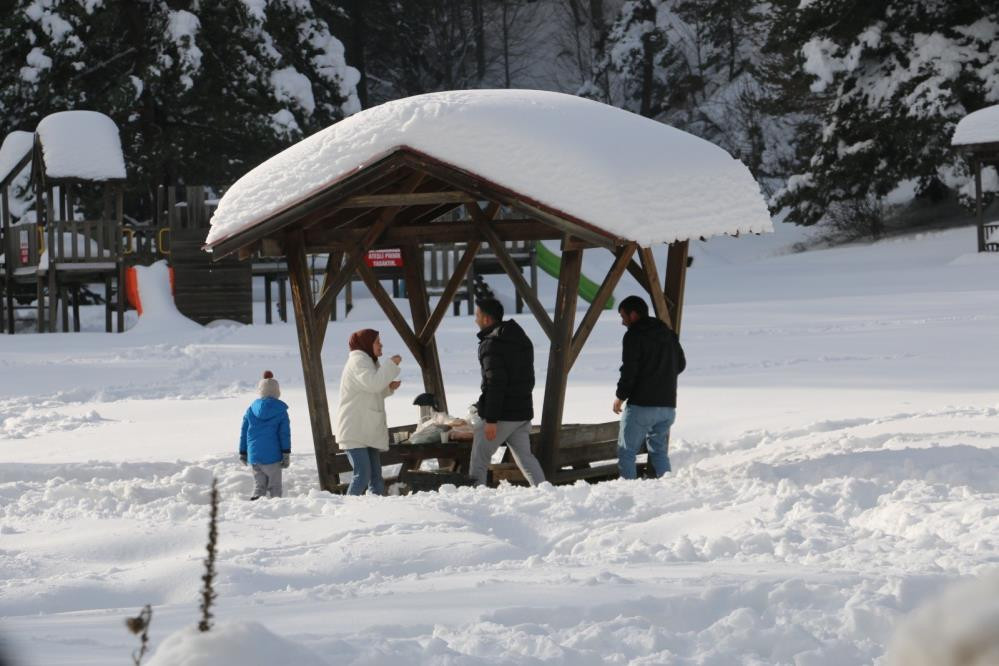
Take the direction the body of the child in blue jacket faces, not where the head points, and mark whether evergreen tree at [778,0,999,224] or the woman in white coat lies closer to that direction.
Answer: the evergreen tree

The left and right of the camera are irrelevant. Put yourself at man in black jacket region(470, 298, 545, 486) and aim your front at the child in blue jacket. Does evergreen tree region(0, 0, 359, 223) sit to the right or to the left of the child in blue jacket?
right

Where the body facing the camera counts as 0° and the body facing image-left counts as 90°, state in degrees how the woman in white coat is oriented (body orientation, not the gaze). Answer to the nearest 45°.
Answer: approximately 270°

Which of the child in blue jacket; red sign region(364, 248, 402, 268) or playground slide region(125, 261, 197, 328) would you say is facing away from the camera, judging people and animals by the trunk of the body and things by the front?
the child in blue jacket

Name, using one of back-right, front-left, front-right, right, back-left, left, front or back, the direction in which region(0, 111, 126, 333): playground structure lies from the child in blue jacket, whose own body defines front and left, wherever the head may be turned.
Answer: front

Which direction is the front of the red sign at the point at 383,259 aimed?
toward the camera

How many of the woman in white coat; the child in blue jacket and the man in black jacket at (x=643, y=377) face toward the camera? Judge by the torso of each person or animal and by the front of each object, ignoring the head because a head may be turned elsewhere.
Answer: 0

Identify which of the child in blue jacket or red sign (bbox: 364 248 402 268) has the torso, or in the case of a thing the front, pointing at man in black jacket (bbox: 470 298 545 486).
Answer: the red sign

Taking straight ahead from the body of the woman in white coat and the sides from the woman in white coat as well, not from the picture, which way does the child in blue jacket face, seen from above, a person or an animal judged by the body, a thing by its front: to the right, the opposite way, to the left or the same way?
to the left

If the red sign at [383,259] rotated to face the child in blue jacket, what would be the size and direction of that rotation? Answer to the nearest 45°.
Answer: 0° — it already faces them

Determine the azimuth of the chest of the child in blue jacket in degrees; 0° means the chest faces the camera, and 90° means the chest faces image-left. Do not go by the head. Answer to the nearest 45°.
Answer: approximately 180°

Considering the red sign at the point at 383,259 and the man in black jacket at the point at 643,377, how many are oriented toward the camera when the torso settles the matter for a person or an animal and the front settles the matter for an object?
1
